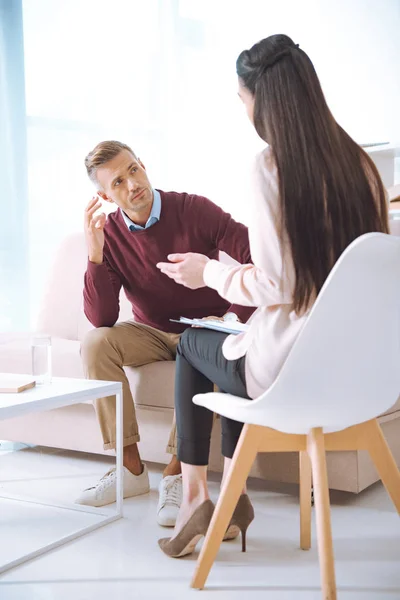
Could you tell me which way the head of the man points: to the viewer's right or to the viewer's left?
to the viewer's right

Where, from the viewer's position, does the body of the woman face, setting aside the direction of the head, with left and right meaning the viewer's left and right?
facing away from the viewer and to the left of the viewer

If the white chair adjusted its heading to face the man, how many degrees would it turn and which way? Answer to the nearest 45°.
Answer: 0° — it already faces them

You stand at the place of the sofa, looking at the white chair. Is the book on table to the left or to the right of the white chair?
right

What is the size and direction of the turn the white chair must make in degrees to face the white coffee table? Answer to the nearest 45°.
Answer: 0° — it already faces it

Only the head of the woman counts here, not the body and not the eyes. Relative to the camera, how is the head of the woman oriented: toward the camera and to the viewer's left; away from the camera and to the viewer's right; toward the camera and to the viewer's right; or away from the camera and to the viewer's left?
away from the camera and to the viewer's left

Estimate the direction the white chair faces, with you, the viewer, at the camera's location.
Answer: facing away from the viewer and to the left of the viewer
